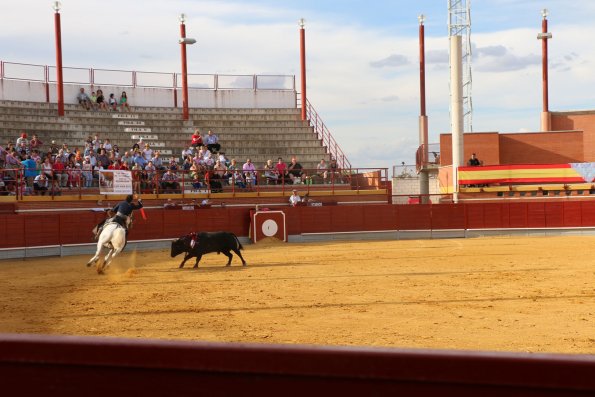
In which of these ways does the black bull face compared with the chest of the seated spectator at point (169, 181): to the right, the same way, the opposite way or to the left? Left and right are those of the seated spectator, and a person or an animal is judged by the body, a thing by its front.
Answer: to the right

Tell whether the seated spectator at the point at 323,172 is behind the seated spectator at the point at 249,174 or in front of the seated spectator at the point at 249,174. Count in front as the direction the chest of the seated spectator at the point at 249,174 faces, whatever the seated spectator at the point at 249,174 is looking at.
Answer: behind

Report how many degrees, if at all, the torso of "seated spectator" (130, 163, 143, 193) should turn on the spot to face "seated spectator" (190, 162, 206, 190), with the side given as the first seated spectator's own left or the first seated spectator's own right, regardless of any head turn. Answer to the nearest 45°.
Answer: approximately 135° to the first seated spectator's own left

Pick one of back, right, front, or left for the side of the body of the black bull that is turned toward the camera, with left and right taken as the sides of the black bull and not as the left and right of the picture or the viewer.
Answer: left

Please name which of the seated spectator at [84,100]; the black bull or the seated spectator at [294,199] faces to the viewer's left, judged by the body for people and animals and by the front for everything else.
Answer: the black bull

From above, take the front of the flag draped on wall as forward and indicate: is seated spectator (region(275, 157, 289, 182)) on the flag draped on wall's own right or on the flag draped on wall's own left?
on the flag draped on wall's own right

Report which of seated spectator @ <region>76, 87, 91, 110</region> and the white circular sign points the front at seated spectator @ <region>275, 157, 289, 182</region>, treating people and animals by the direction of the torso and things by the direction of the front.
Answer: seated spectator @ <region>76, 87, 91, 110</region>

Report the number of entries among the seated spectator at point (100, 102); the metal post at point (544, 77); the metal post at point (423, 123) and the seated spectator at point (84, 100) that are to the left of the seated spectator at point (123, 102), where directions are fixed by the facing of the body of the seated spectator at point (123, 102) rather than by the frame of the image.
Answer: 2

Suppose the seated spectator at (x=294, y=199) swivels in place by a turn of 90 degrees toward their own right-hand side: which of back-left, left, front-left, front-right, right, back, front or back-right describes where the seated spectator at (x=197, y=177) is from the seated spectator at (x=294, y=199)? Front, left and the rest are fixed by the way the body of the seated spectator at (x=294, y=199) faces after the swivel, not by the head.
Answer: front
